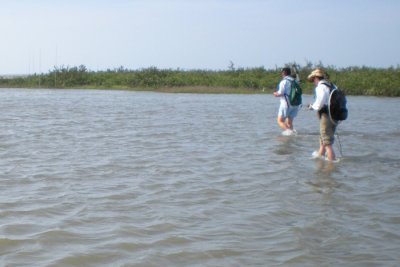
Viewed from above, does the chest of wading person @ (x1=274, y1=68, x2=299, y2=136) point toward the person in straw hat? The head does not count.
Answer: no

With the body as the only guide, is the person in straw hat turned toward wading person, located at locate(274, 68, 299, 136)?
no

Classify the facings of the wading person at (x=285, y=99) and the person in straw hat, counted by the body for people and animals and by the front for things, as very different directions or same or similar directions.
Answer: same or similar directions

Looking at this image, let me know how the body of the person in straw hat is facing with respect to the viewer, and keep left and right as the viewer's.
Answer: facing to the left of the viewer
